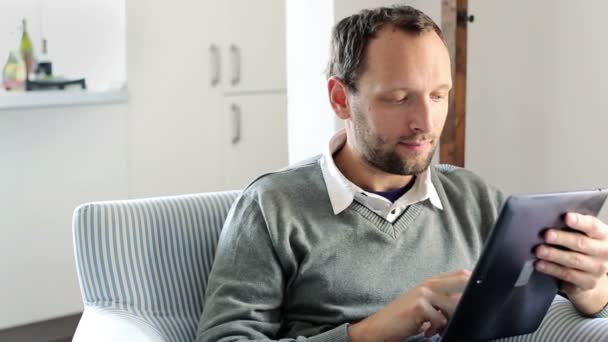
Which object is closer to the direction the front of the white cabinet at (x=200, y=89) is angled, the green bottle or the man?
the man

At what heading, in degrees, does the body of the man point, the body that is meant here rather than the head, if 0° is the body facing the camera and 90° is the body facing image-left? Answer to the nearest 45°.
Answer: approximately 315°

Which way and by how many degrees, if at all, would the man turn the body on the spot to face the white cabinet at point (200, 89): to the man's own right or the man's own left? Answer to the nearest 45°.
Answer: approximately 135° to the man's own left

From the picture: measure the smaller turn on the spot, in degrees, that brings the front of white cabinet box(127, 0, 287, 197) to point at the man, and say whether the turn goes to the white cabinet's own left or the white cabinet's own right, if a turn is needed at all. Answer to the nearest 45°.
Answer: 0° — it already faces them

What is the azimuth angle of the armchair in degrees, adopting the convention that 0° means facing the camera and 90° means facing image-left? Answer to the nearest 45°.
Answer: approximately 315°

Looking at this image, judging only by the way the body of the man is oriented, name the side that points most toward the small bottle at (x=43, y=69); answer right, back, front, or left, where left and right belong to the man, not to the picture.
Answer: back

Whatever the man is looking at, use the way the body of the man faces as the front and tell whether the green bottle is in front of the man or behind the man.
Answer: behind

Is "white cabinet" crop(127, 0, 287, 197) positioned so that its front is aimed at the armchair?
yes

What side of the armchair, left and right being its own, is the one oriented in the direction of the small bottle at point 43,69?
back

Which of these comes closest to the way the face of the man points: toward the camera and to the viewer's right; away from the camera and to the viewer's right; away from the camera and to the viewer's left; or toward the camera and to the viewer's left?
toward the camera and to the viewer's right

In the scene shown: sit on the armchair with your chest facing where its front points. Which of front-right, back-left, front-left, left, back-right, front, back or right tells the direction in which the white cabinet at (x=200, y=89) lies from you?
back-left
